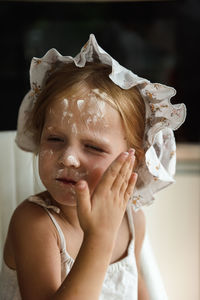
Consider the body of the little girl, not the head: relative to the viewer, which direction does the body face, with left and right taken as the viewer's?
facing the viewer and to the right of the viewer
